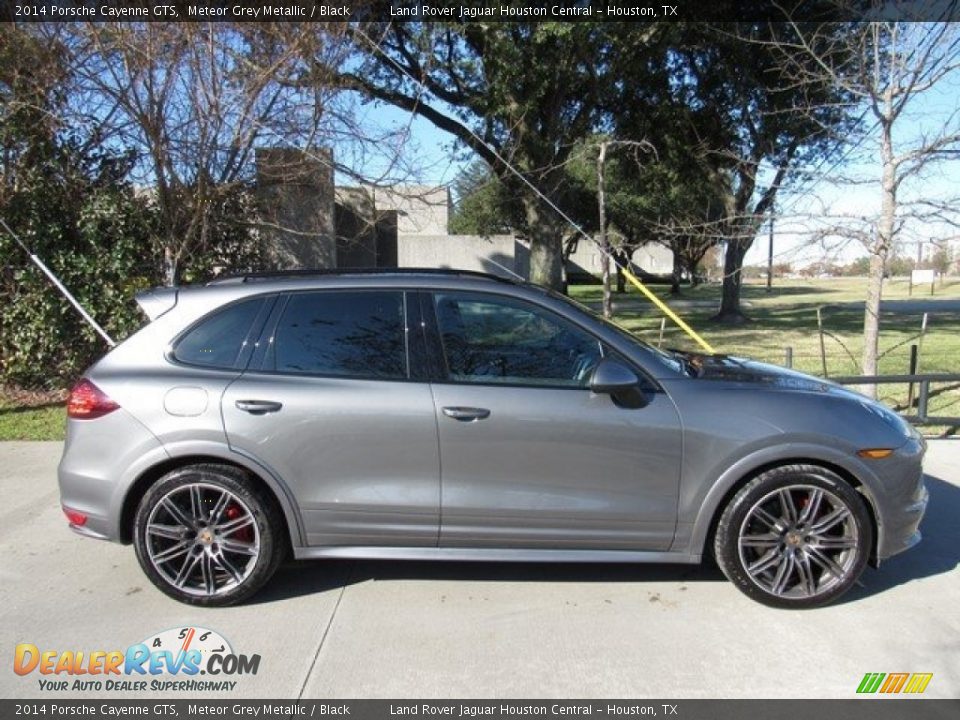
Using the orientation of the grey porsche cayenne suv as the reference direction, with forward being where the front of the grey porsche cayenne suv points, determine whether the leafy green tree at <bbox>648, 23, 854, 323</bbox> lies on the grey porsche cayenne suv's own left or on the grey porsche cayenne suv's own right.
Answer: on the grey porsche cayenne suv's own left

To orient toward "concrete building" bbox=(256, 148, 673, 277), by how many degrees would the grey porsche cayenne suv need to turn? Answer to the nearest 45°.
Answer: approximately 90° to its left

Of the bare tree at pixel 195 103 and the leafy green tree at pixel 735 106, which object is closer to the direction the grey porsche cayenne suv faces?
the leafy green tree

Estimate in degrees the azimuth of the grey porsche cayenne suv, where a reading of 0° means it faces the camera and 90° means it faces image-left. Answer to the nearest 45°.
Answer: approximately 270°

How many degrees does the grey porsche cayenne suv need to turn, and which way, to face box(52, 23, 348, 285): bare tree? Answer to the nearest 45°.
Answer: approximately 135° to its left
